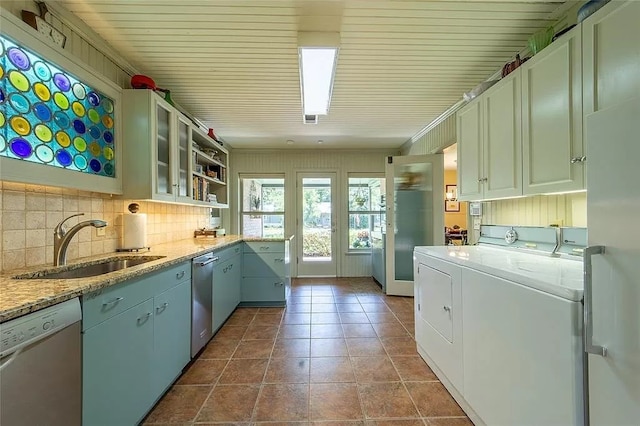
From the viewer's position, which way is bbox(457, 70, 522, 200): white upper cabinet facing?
facing the viewer and to the left of the viewer

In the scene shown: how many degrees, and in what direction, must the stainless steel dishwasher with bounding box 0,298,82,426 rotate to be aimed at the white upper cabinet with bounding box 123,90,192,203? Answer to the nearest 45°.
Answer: approximately 90° to its left

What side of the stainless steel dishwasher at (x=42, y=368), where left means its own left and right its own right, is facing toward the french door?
left

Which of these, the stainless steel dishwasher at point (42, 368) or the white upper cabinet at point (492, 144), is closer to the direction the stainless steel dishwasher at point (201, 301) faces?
the white upper cabinet

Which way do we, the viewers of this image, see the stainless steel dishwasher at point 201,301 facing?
facing the viewer and to the right of the viewer

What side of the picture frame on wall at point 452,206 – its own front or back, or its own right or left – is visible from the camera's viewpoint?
front

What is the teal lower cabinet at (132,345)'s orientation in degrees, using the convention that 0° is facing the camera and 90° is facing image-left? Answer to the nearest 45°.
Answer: approximately 315°

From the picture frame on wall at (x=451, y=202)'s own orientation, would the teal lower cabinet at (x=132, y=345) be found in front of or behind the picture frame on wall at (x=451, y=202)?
in front

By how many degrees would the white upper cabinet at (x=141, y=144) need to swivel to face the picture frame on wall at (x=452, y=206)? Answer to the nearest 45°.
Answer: approximately 45° to its left

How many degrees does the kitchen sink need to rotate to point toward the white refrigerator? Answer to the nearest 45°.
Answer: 0° — it already faces it

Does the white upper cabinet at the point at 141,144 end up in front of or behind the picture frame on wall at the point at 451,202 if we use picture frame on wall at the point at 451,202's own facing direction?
in front

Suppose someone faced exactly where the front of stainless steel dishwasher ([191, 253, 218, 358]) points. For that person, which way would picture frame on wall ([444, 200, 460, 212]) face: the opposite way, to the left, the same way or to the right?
to the right

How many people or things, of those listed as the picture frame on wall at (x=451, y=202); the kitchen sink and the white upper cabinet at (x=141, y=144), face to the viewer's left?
0

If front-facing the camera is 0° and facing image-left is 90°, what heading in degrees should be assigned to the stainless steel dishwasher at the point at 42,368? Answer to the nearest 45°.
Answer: approximately 315°
